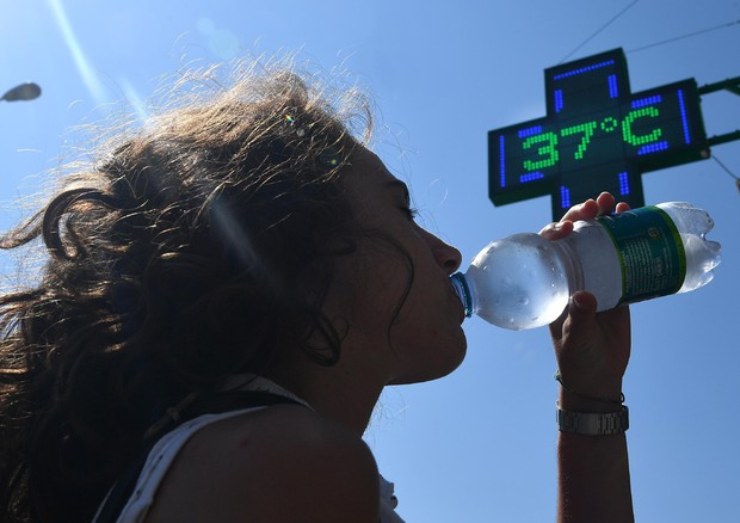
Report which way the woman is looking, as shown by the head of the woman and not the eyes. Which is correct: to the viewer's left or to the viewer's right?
to the viewer's right

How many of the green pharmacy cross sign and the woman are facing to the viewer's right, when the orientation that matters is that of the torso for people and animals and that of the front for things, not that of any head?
1

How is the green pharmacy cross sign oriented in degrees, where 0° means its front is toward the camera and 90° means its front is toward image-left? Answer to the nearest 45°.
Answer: approximately 0°

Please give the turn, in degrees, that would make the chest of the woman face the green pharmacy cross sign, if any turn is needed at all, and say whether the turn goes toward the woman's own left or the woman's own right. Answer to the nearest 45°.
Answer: approximately 45° to the woman's own left

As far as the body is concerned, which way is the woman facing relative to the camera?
to the viewer's right

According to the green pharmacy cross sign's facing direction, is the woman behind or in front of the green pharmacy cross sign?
in front
